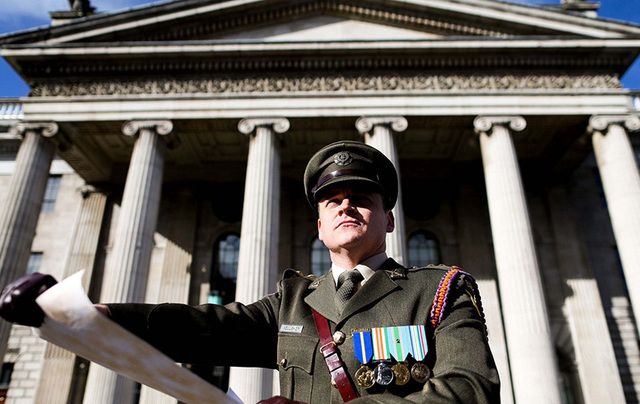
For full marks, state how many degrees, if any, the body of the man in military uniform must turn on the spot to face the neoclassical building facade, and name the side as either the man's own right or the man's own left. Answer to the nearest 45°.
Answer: approximately 135° to the man's own right

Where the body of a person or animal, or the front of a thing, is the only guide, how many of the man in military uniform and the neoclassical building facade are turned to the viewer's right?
0

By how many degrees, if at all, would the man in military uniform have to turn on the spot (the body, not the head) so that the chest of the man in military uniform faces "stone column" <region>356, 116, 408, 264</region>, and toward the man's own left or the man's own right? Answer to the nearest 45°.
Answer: approximately 135° to the man's own right

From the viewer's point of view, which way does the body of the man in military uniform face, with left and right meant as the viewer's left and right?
facing the viewer and to the left of the viewer

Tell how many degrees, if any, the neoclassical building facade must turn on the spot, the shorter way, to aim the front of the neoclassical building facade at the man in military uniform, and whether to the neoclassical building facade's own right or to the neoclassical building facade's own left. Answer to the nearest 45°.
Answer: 0° — it already faces them

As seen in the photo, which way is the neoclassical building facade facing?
toward the camera
